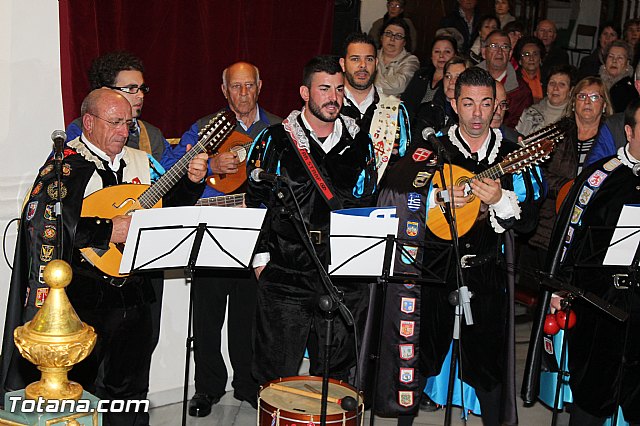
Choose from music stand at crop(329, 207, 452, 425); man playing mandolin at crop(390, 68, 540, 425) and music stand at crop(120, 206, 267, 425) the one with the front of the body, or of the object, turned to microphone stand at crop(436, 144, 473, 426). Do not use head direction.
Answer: the man playing mandolin

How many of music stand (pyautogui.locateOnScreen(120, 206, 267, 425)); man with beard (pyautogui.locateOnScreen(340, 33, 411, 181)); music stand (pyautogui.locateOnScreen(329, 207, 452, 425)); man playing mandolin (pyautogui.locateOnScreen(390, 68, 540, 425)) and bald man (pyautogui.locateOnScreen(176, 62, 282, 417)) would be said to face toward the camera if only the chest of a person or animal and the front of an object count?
3

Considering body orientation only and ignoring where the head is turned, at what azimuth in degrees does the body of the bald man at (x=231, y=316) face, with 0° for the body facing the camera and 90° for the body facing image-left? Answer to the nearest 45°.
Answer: approximately 0°

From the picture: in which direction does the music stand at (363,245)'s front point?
away from the camera

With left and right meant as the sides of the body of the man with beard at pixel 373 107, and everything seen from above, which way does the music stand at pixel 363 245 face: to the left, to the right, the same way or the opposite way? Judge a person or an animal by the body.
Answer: the opposite way

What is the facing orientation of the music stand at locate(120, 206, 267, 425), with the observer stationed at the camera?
facing away from the viewer

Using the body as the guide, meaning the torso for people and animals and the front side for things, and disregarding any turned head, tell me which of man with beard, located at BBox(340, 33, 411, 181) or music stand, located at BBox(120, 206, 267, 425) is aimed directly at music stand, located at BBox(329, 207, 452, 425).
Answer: the man with beard
